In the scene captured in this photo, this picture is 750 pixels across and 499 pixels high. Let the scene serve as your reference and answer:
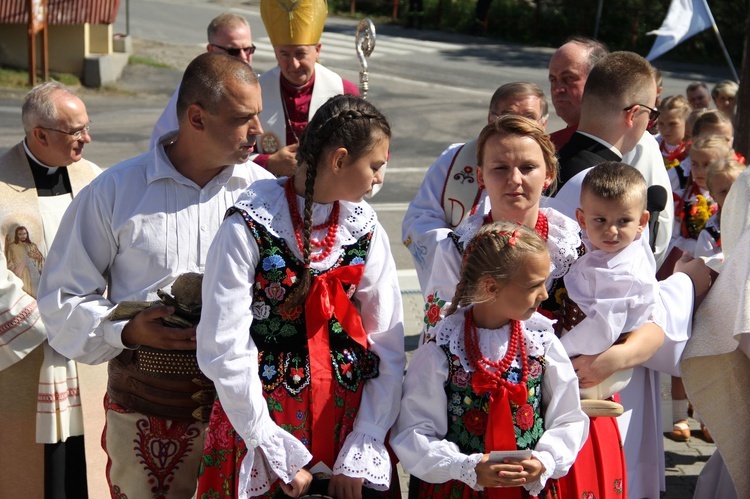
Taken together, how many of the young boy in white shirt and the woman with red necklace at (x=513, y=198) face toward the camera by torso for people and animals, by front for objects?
2

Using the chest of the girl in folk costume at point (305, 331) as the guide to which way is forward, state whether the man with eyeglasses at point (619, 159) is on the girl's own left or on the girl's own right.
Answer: on the girl's own left

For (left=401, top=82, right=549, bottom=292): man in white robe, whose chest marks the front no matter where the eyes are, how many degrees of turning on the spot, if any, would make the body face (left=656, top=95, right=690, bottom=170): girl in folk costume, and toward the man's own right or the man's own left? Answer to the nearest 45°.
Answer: approximately 135° to the man's own left

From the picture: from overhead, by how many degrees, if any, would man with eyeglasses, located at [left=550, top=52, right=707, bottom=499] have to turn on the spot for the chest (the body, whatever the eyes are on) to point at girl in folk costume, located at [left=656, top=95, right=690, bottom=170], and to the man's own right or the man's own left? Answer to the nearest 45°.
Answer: approximately 45° to the man's own left

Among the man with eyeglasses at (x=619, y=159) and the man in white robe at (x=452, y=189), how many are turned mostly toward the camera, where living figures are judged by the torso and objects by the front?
1

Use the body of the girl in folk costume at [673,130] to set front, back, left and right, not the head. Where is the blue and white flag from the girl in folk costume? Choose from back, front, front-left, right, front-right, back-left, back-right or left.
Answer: back-right

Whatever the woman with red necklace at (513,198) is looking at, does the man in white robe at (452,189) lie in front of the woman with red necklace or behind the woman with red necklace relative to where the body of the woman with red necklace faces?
behind

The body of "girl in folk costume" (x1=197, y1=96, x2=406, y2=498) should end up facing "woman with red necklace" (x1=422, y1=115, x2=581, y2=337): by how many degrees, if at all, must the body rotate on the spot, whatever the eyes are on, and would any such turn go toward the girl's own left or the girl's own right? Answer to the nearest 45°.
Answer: approximately 90° to the girl's own left

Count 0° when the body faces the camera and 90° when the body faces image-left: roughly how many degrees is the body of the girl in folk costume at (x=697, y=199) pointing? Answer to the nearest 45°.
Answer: approximately 45°

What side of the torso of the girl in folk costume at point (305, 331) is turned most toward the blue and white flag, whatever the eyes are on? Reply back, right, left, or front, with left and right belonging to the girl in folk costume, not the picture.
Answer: left

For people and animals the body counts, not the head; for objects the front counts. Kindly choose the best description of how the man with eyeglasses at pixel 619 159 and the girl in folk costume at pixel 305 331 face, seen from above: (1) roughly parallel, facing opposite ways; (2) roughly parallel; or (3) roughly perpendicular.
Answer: roughly perpendicular
